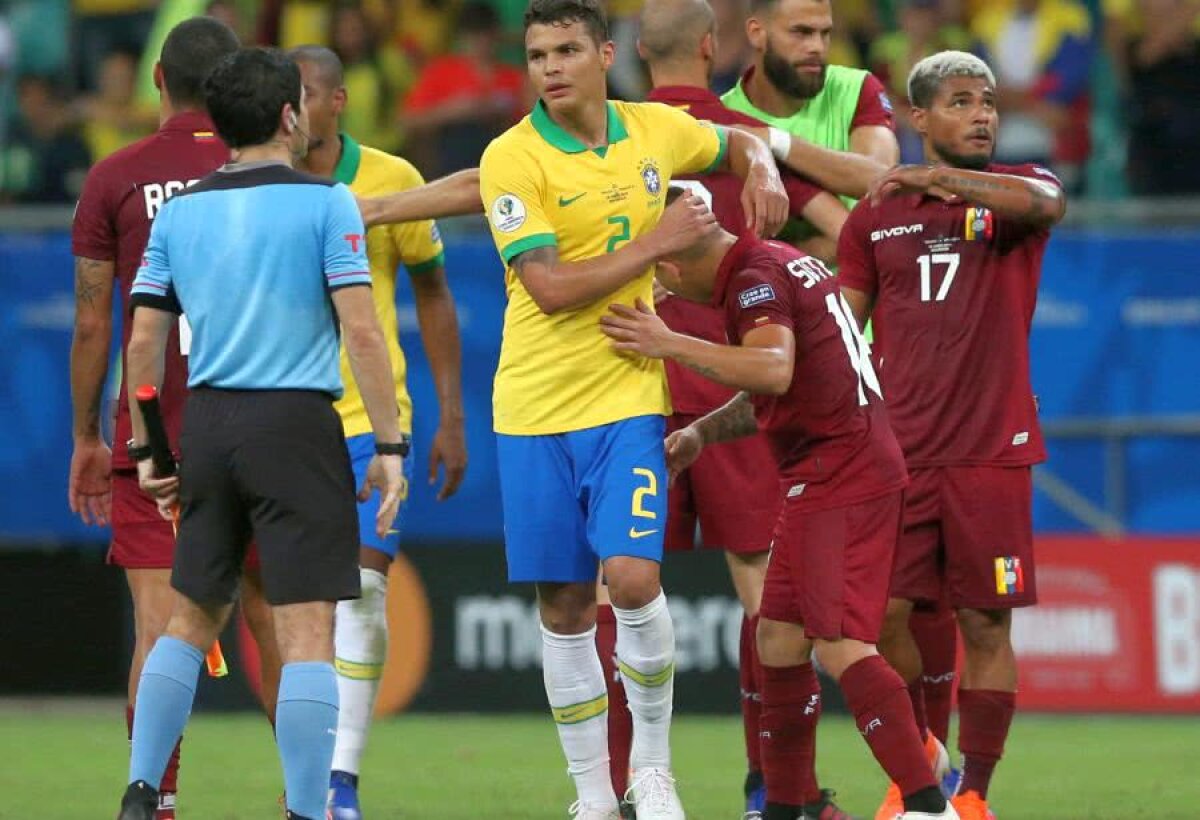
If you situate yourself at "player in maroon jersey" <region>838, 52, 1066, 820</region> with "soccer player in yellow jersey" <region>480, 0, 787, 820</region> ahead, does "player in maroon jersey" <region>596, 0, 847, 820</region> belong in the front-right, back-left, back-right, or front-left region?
front-right

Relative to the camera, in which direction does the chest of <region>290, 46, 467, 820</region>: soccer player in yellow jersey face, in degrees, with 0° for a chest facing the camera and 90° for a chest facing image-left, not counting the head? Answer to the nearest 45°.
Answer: approximately 45°

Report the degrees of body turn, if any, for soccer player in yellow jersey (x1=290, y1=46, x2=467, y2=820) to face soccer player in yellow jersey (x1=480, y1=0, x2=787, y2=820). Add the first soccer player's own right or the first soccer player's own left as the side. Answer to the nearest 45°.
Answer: approximately 90° to the first soccer player's own left

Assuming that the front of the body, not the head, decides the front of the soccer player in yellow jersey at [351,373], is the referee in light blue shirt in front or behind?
in front

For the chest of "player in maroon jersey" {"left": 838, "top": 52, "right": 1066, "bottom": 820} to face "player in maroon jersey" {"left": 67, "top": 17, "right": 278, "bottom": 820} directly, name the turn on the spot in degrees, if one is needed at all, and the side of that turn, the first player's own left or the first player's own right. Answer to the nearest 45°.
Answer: approximately 90° to the first player's own right

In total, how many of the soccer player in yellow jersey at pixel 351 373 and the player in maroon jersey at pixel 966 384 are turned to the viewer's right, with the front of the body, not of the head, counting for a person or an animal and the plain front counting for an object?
0

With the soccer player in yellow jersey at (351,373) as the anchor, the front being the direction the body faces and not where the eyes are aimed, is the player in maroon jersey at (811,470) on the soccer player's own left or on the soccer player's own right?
on the soccer player's own left

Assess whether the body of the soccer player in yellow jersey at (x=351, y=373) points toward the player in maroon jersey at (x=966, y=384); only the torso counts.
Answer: no

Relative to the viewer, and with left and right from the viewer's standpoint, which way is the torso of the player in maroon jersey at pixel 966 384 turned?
facing the viewer

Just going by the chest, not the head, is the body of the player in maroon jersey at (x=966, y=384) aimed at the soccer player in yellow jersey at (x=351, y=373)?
no

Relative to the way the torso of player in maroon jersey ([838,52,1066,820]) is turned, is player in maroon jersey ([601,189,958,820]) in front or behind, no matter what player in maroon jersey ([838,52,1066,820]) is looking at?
in front

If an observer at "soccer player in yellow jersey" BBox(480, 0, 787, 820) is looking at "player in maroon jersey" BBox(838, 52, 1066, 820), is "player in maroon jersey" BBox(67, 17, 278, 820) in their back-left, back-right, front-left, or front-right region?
back-left

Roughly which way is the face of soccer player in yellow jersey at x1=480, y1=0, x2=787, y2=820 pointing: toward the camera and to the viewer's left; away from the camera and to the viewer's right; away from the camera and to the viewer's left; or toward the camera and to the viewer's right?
toward the camera and to the viewer's left

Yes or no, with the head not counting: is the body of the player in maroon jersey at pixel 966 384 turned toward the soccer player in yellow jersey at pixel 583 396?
no

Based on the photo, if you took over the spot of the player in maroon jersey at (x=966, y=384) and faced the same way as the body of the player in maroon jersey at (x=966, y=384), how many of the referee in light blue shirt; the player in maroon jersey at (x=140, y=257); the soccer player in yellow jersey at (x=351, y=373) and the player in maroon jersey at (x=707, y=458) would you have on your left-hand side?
0
